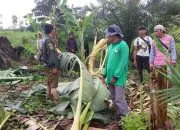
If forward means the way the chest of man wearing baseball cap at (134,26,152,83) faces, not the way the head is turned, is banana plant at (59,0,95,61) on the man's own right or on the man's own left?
on the man's own right

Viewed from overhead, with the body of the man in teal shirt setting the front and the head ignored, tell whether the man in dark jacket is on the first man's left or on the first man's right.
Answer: on the first man's right

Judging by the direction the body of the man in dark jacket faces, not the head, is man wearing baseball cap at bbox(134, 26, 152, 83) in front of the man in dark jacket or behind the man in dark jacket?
in front

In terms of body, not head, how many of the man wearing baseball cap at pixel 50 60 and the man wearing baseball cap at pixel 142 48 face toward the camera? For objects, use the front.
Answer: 1

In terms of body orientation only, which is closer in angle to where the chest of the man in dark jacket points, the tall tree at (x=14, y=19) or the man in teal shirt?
the man in teal shirt

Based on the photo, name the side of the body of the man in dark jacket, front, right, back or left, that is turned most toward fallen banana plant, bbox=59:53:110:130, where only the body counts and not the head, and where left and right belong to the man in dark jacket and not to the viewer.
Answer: front

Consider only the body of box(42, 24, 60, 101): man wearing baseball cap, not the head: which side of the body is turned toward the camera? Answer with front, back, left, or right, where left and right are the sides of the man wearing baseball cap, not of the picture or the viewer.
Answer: right

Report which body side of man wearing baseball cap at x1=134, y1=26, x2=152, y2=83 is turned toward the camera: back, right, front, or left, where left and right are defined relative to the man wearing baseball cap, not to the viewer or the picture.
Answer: front

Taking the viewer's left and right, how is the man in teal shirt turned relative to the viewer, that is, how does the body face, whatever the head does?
facing the viewer and to the left of the viewer

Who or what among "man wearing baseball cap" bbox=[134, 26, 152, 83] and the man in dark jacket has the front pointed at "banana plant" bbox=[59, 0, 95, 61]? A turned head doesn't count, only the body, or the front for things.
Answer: the man in dark jacket

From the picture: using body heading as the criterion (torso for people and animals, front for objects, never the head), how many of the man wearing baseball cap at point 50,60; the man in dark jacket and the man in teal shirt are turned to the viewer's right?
1
